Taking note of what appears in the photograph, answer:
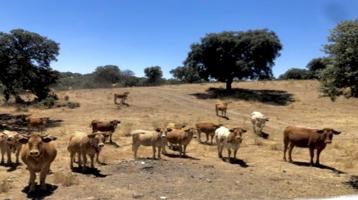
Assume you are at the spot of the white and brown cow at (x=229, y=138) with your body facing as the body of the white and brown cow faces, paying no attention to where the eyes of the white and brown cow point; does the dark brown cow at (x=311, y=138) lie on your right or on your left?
on your left

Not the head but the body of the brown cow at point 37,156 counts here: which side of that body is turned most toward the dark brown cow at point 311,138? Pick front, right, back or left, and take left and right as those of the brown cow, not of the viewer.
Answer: left

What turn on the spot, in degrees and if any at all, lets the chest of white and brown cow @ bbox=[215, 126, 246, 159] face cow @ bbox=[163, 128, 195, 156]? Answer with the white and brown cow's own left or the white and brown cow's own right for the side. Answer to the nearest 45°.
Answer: approximately 135° to the white and brown cow's own right

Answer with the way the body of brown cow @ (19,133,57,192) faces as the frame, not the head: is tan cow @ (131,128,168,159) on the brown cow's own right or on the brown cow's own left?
on the brown cow's own left

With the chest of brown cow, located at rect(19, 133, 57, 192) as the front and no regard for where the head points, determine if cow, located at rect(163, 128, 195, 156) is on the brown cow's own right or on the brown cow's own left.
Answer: on the brown cow's own left

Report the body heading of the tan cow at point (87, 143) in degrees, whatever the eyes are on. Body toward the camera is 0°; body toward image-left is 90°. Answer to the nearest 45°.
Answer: approximately 315°
